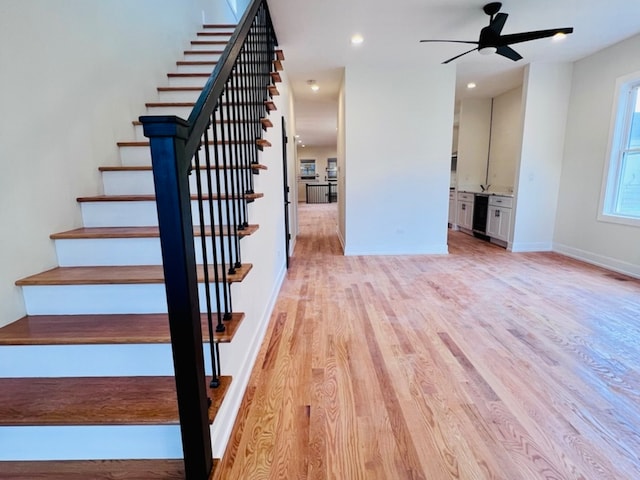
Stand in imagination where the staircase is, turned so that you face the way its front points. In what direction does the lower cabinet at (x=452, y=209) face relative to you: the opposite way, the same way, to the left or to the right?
to the right

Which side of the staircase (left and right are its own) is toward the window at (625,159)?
left

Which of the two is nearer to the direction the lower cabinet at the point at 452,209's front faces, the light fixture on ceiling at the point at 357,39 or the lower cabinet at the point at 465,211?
the light fixture on ceiling

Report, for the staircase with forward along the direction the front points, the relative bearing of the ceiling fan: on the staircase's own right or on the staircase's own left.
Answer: on the staircase's own left

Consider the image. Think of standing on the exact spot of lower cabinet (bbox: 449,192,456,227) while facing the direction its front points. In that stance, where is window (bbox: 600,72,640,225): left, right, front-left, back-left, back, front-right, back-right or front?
left

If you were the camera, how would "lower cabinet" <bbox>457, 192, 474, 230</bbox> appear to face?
facing the viewer and to the left of the viewer

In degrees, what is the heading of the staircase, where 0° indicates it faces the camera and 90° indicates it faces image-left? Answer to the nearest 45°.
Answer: approximately 0°

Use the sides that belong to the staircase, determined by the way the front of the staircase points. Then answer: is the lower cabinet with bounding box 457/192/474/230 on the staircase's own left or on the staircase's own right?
on the staircase's own left

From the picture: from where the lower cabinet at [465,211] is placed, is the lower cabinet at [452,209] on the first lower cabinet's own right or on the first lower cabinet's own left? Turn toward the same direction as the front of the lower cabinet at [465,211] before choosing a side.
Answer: on the first lower cabinet's own right

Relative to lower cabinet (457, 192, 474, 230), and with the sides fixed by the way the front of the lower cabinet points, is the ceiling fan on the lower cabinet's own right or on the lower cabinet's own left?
on the lower cabinet's own left

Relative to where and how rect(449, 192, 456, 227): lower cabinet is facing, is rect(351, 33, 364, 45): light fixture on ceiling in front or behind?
in front

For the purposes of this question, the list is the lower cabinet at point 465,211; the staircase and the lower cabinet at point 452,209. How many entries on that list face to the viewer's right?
0
